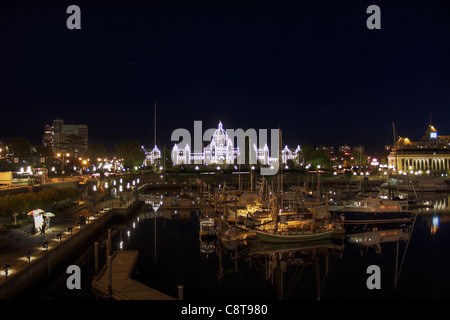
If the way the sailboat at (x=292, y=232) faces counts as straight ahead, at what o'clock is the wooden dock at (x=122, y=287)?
The wooden dock is roughly at 10 o'clock from the sailboat.

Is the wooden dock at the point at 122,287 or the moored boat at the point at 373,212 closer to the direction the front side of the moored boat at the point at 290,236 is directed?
the wooden dock

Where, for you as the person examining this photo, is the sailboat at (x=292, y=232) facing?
facing to the left of the viewer

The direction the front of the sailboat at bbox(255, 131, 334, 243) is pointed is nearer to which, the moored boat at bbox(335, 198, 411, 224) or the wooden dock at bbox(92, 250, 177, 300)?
the wooden dock

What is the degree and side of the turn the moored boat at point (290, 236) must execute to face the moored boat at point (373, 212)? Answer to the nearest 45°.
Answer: approximately 135° to its right

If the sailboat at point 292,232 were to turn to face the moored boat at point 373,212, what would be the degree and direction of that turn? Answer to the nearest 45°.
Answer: approximately 135° to its right
